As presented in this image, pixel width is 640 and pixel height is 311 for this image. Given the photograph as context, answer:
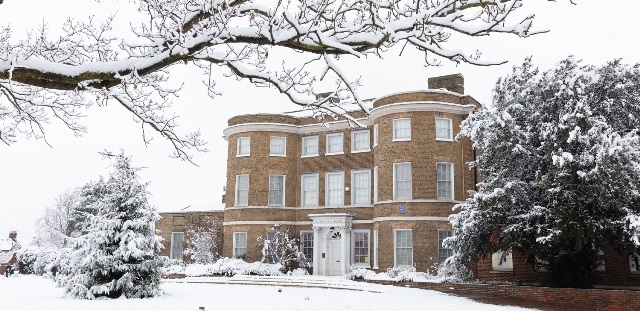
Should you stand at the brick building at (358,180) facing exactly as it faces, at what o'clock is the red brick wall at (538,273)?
The red brick wall is roughly at 9 o'clock from the brick building.

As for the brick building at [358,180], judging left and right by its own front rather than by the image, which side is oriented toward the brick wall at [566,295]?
left

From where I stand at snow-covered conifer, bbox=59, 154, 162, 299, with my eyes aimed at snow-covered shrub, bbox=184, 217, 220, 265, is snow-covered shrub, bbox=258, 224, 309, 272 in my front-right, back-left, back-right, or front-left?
front-right

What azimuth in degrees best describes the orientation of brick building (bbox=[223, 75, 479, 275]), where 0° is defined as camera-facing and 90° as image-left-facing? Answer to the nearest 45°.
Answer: approximately 45°

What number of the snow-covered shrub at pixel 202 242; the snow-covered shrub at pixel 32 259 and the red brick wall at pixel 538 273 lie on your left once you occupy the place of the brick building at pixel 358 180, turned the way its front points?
1

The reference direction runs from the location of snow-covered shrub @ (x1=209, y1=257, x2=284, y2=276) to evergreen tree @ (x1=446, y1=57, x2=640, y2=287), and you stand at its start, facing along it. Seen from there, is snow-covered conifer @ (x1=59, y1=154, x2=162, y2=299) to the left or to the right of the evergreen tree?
right

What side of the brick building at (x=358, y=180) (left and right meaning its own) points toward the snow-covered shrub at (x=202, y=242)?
right

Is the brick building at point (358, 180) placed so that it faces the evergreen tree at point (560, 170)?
no

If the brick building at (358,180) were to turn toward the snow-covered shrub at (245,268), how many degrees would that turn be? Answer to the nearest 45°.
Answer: approximately 45° to its right
